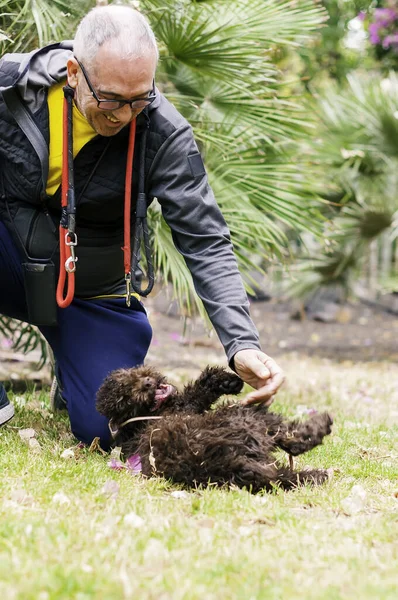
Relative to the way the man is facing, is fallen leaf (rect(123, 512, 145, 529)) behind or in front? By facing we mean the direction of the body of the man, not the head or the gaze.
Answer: in front

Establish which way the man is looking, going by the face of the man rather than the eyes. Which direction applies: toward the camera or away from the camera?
toward the camera

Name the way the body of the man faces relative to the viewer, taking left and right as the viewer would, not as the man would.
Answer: facing the viewer and to the right of the viewer

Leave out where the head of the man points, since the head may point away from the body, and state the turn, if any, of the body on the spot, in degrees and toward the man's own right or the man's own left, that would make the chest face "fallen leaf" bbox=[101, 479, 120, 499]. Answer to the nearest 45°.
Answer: approximately 45° to the man's own right

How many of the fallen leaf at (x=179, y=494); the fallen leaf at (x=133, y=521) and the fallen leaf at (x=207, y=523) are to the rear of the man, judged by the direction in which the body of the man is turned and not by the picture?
0

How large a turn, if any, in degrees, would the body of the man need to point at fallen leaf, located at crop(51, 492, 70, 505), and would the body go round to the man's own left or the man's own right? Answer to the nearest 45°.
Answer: approximately 45° to the man's own right
